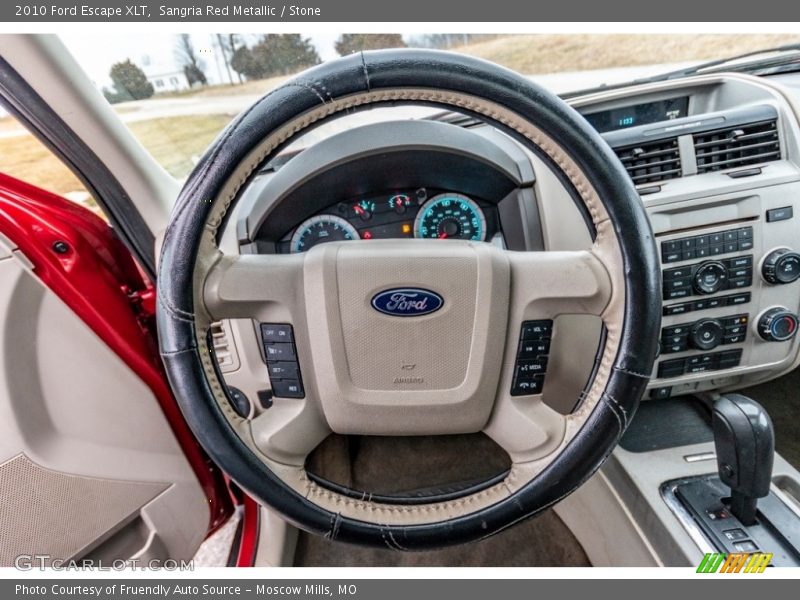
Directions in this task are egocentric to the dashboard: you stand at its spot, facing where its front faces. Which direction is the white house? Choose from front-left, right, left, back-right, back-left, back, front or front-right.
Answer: right

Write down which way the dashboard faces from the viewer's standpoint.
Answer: facing the viewer
